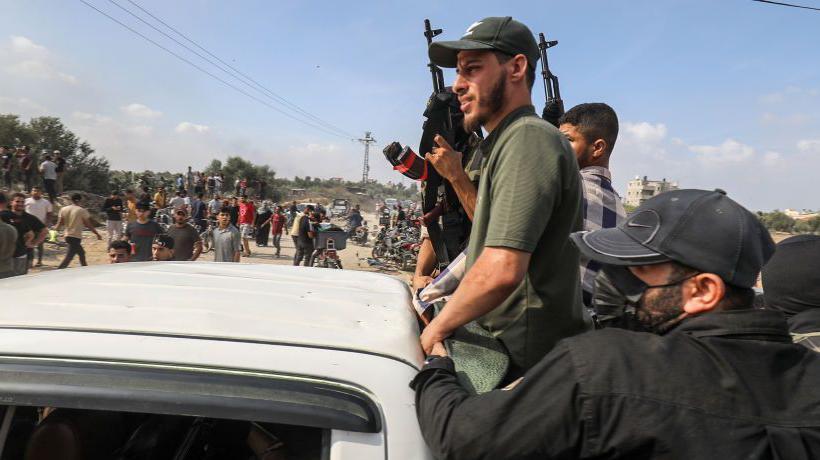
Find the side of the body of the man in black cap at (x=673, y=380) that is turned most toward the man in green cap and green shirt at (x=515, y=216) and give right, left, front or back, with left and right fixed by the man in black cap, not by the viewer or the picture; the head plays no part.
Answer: front

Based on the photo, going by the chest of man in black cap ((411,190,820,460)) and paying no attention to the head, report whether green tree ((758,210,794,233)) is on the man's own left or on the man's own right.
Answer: on the man's own right

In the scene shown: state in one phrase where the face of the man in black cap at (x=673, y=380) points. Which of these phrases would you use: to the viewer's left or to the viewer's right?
to the viewer's left

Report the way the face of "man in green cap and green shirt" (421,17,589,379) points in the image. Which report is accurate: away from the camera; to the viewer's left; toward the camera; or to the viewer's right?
to the viewer's left

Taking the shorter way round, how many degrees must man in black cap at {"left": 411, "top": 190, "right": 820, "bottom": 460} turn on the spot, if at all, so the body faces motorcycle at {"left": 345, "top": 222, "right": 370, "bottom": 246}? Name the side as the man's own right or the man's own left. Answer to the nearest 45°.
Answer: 0° — they already face it

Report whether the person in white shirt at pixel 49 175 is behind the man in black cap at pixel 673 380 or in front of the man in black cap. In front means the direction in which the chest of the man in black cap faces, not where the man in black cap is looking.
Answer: in front

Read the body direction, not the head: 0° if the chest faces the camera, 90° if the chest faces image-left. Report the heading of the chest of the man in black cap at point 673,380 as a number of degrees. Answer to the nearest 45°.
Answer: approximately 135°

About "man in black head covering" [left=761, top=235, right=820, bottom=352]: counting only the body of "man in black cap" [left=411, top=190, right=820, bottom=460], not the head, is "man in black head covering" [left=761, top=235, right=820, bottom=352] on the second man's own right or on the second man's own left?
on the second man's own right

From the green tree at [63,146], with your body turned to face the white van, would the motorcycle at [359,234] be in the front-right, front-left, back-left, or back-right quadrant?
front-left
